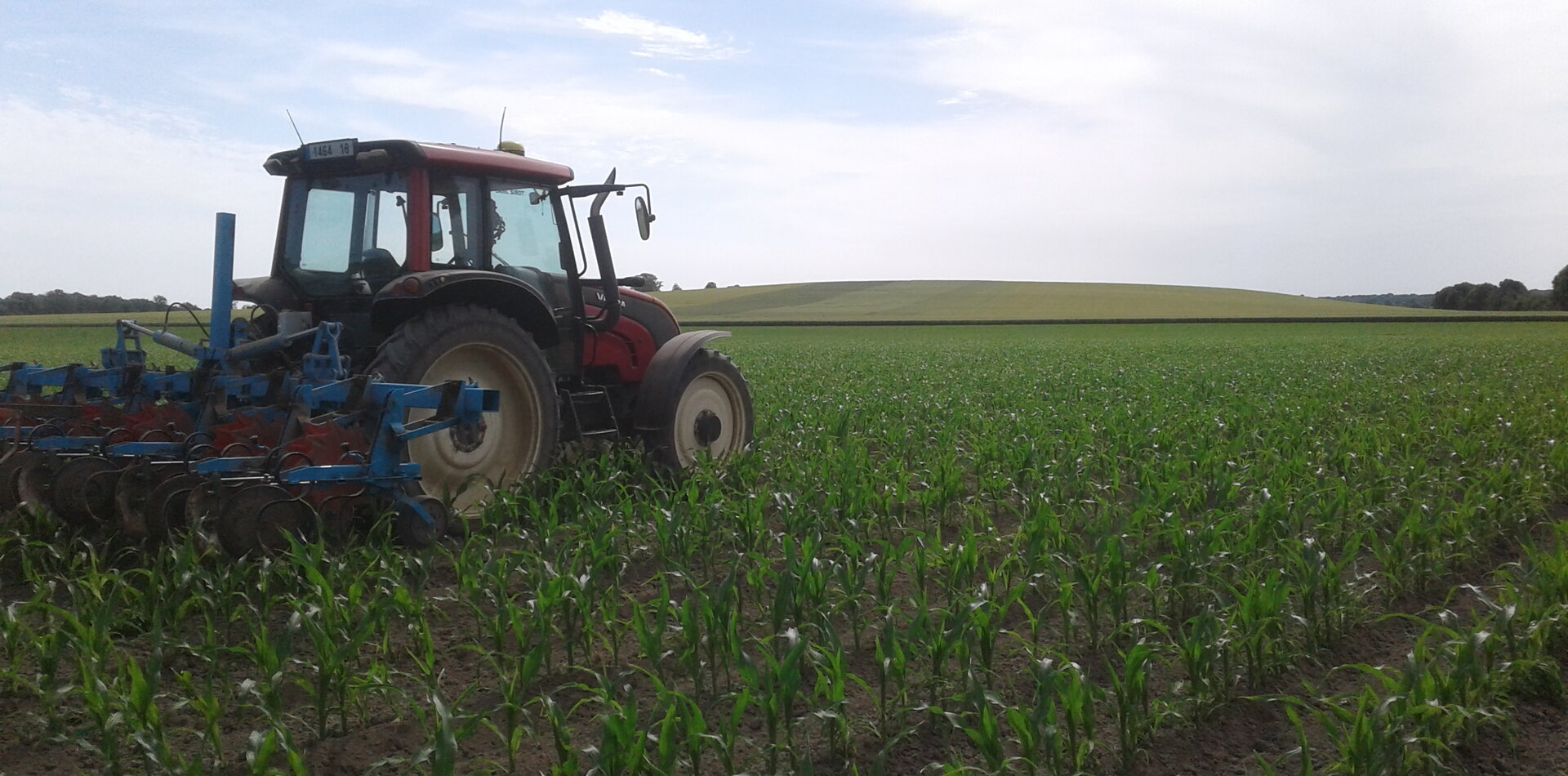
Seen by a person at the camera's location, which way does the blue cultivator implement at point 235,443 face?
facing away from the viewer and to the right of the viewer

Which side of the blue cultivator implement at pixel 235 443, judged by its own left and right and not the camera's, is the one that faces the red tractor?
front

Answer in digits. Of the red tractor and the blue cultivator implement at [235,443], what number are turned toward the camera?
0

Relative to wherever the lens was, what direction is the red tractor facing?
facing away from the viewer and to the right of the viewer

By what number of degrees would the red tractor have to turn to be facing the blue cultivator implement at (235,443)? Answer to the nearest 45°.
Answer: approximately 180°

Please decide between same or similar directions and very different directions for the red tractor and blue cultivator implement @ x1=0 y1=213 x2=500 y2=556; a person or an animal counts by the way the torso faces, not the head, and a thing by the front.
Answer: same or similar directions
